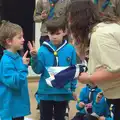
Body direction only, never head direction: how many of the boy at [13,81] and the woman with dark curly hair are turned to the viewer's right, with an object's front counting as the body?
1

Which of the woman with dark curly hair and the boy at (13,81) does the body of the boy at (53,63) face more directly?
the woman with dark curly hair

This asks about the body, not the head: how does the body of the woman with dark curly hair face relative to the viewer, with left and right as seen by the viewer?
facing to the left of the viewer

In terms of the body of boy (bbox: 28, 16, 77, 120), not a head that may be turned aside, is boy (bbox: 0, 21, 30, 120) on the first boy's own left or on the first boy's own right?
on the first boy's own right

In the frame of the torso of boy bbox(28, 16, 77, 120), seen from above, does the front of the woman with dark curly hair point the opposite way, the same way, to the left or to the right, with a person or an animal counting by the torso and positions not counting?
to the right

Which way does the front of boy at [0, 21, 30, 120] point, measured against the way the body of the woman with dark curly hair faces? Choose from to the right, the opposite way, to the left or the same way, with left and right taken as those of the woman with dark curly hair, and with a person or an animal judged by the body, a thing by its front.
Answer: the opposite way

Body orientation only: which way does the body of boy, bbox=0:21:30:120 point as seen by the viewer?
to the viewer's right

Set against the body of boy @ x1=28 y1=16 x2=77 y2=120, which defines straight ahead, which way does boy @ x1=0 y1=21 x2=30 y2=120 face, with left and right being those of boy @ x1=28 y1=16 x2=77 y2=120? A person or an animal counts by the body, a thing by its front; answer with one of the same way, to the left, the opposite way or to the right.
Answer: to the left

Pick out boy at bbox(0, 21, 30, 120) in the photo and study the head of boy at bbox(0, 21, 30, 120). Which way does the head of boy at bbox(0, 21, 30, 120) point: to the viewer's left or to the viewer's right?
to the viewer's right

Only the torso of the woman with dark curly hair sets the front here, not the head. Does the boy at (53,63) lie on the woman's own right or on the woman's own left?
on the woman's own right

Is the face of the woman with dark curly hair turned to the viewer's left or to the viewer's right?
to the viewer's left

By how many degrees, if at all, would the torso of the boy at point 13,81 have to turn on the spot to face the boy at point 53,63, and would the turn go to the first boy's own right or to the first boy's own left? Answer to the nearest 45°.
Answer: approximately 45° to the first boy's own left
